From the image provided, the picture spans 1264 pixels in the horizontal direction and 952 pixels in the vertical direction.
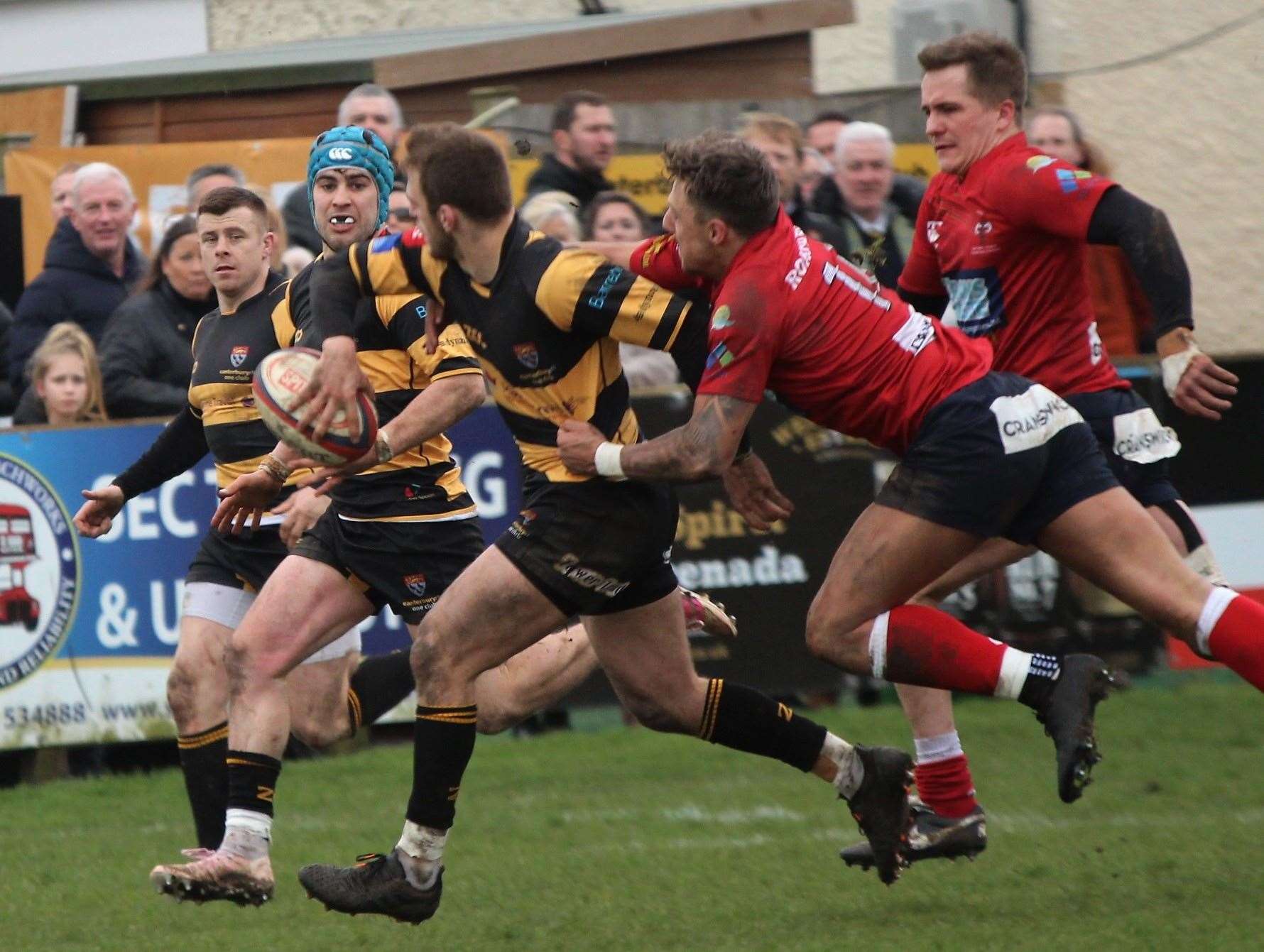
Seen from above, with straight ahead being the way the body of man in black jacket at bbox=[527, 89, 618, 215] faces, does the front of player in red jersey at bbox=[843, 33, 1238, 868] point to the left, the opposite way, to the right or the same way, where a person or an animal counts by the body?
to the right

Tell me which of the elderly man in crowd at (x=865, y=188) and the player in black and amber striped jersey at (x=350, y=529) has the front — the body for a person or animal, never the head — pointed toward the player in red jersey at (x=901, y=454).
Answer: the elderly man in crowd

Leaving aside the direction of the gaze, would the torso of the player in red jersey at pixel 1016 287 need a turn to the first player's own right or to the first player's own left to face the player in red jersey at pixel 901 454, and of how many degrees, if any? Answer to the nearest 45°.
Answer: approximately 45° to the first player's own left

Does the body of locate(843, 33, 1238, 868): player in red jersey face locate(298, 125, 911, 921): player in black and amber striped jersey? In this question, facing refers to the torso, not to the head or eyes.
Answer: yes

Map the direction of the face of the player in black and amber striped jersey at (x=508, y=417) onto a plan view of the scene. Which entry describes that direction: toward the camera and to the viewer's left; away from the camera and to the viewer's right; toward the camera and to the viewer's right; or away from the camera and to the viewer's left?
away from the camera and to the viewer's left

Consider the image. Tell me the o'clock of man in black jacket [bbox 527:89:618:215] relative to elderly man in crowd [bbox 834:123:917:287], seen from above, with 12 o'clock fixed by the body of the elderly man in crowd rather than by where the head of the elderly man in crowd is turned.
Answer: The man in black jacket is roughly at 3 o'clock from the elderly man in crowd.

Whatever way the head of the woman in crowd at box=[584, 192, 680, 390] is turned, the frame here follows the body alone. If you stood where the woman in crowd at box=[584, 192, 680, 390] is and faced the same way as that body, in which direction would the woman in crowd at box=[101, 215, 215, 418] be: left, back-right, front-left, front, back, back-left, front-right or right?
right

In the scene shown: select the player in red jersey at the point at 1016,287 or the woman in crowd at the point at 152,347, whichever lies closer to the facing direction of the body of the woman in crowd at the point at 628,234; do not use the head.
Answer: the player in red jersey
